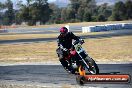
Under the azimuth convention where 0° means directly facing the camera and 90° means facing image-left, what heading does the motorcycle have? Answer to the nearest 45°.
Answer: approximately 315°
